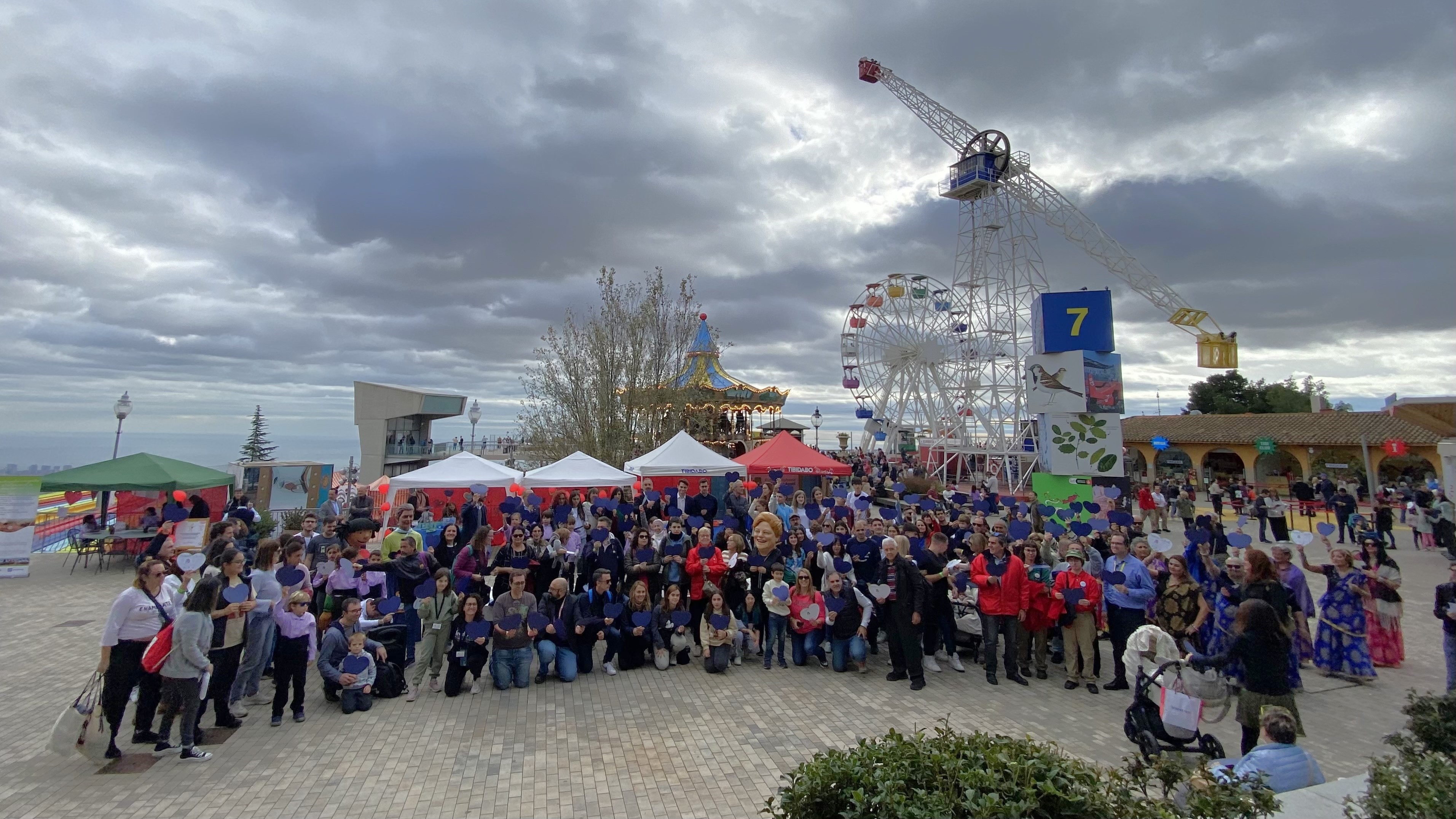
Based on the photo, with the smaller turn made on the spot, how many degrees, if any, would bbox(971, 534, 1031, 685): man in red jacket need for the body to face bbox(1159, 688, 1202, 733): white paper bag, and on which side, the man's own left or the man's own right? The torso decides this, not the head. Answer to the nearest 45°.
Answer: approximately 45° to the man's own left

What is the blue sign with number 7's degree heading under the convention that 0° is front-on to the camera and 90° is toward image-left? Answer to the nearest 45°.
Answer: approximately 0°

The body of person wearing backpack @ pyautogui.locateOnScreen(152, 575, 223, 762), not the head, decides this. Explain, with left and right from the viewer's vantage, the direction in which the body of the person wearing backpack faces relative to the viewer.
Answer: facing to the right of the viewer

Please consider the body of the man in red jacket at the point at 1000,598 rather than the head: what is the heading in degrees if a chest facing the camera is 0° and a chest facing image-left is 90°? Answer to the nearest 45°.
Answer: approximately 0°

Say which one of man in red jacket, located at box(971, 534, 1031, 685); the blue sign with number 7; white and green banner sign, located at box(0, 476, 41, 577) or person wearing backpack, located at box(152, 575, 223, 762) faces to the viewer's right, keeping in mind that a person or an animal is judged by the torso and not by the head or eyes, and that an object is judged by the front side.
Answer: the person wearing backpack

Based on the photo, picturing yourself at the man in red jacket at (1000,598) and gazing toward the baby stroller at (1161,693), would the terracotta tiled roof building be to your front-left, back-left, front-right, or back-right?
back-left

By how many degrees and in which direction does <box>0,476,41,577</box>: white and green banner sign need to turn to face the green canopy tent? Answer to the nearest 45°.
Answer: approximately 90° to its left

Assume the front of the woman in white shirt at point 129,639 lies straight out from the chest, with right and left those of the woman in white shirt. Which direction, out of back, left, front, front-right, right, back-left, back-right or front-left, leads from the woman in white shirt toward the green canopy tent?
back-left
